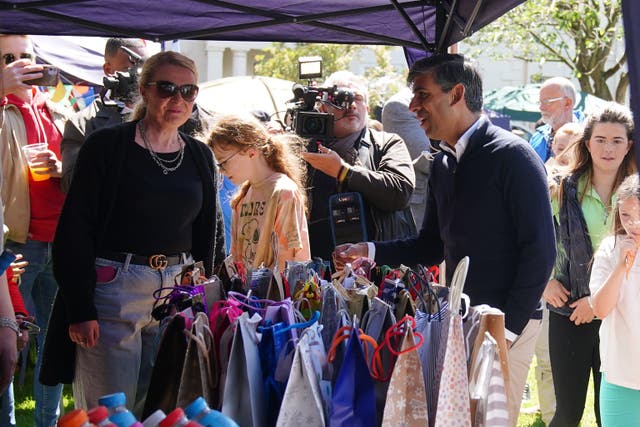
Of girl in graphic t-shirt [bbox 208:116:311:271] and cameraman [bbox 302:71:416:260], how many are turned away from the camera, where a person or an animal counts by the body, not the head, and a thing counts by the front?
0

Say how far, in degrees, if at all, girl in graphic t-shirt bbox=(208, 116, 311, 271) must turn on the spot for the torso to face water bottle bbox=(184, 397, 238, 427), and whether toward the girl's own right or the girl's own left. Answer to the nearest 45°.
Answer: approximately 45° to the girl's own left

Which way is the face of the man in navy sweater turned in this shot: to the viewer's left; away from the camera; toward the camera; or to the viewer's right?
to the viewer's left

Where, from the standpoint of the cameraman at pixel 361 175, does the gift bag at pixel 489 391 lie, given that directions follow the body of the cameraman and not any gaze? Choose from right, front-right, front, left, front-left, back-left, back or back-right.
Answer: front-left

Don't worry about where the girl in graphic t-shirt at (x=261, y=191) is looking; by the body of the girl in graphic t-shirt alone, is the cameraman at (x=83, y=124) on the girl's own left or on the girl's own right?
on the girl's own right

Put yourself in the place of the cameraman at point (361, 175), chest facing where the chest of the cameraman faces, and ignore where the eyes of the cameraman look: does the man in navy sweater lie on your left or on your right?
on your left

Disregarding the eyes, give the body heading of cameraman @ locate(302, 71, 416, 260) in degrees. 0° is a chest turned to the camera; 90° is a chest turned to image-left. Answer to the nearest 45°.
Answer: approximately 45°

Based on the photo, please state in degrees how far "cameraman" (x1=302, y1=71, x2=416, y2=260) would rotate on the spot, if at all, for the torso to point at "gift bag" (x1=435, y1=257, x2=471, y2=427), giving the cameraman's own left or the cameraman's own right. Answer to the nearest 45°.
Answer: approximately 45° to the cameraman's own left

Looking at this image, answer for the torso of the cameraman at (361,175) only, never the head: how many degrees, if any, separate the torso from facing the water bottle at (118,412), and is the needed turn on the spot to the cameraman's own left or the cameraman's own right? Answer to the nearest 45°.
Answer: approximately 45° to the cameraman's own left

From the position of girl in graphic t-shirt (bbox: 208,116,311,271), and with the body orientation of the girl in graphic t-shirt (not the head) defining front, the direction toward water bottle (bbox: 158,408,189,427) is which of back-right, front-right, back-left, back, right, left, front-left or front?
front-left
